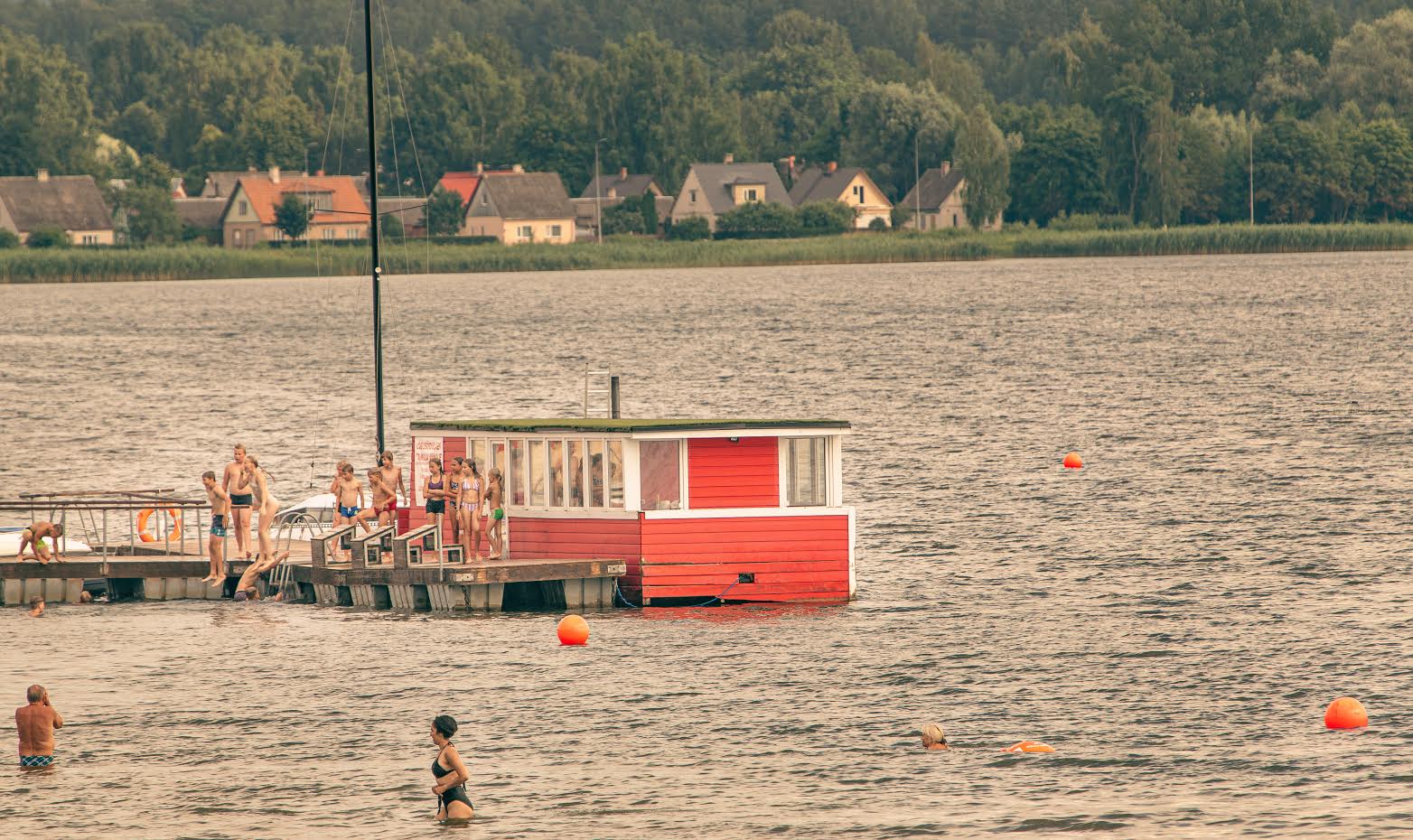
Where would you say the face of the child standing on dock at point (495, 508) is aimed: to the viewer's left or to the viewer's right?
to the viewer's left

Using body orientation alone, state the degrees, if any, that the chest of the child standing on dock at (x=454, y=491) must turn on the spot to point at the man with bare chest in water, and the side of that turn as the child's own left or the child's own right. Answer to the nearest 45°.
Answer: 0° — they already face them

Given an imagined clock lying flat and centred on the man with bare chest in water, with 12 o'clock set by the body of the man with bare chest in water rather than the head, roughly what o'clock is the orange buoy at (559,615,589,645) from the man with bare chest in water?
The orange buoy is roughly at 2 o'clock from the man with bare chest in water.

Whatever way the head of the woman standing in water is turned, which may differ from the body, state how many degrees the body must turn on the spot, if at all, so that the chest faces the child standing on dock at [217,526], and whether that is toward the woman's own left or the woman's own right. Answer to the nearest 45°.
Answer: approximately 90° to the woman's own right

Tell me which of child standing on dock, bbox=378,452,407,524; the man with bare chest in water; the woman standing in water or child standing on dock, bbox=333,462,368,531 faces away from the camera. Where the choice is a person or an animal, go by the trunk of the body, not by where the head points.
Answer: the man with bare chest in water

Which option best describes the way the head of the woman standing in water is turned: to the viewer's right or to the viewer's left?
to the viewer's left

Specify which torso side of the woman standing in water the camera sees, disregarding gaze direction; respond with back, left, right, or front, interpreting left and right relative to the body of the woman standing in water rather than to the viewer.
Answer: left

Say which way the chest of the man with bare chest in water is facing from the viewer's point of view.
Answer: away from the camera
